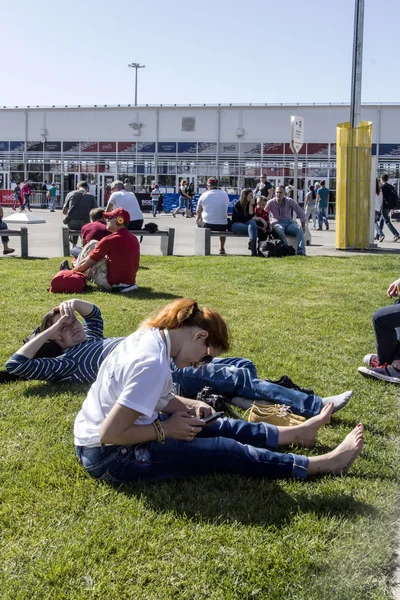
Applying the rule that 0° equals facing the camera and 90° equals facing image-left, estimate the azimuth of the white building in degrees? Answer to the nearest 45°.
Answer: approximately 0°

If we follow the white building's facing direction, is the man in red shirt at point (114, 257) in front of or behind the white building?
in front

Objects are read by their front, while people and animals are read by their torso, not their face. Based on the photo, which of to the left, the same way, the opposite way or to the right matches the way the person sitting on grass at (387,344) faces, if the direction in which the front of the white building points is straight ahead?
to the right

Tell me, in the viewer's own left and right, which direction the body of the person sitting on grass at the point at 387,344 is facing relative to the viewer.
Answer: facing to the left of the viewer

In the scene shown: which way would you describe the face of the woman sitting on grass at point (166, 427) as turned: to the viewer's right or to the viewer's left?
to the viewer's right

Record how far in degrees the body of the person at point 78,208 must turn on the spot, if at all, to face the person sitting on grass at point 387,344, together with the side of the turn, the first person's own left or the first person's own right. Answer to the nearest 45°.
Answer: approximately 180°

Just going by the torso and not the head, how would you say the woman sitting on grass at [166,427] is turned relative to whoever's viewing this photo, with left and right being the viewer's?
facing to the right of the viewer

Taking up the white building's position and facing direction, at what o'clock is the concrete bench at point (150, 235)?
The concrete bench is roughly at 12 o'clock from the white building.
